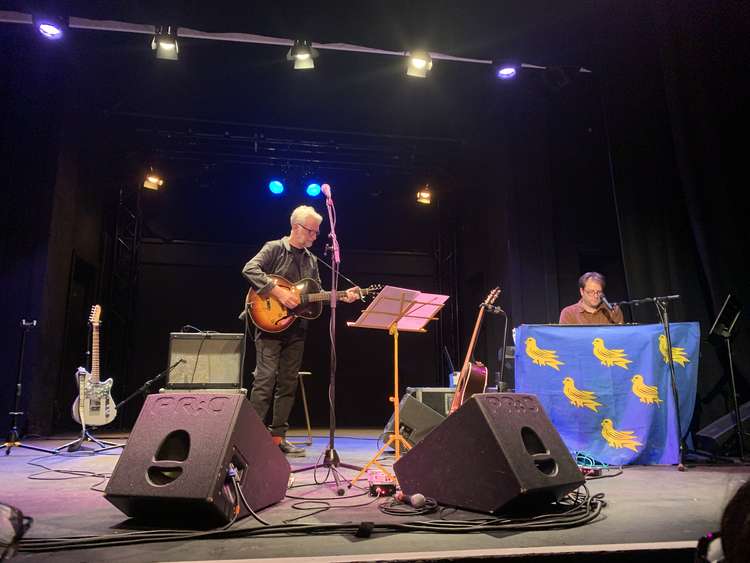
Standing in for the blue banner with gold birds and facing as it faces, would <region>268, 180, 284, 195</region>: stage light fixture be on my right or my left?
on my right

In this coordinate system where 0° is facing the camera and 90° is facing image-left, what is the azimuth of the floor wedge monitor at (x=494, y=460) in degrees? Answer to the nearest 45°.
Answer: approximately 135°

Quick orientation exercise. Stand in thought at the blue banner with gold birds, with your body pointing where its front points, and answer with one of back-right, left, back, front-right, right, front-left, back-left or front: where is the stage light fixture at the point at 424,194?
back-right

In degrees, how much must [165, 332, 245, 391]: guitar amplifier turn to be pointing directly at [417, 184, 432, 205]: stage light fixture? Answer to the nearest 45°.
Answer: approximately 135° to its left

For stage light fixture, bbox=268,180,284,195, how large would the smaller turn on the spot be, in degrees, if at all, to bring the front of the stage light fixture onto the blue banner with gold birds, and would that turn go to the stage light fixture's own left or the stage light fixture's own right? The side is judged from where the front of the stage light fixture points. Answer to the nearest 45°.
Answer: approximately 45° to the stage light fixture's own left
